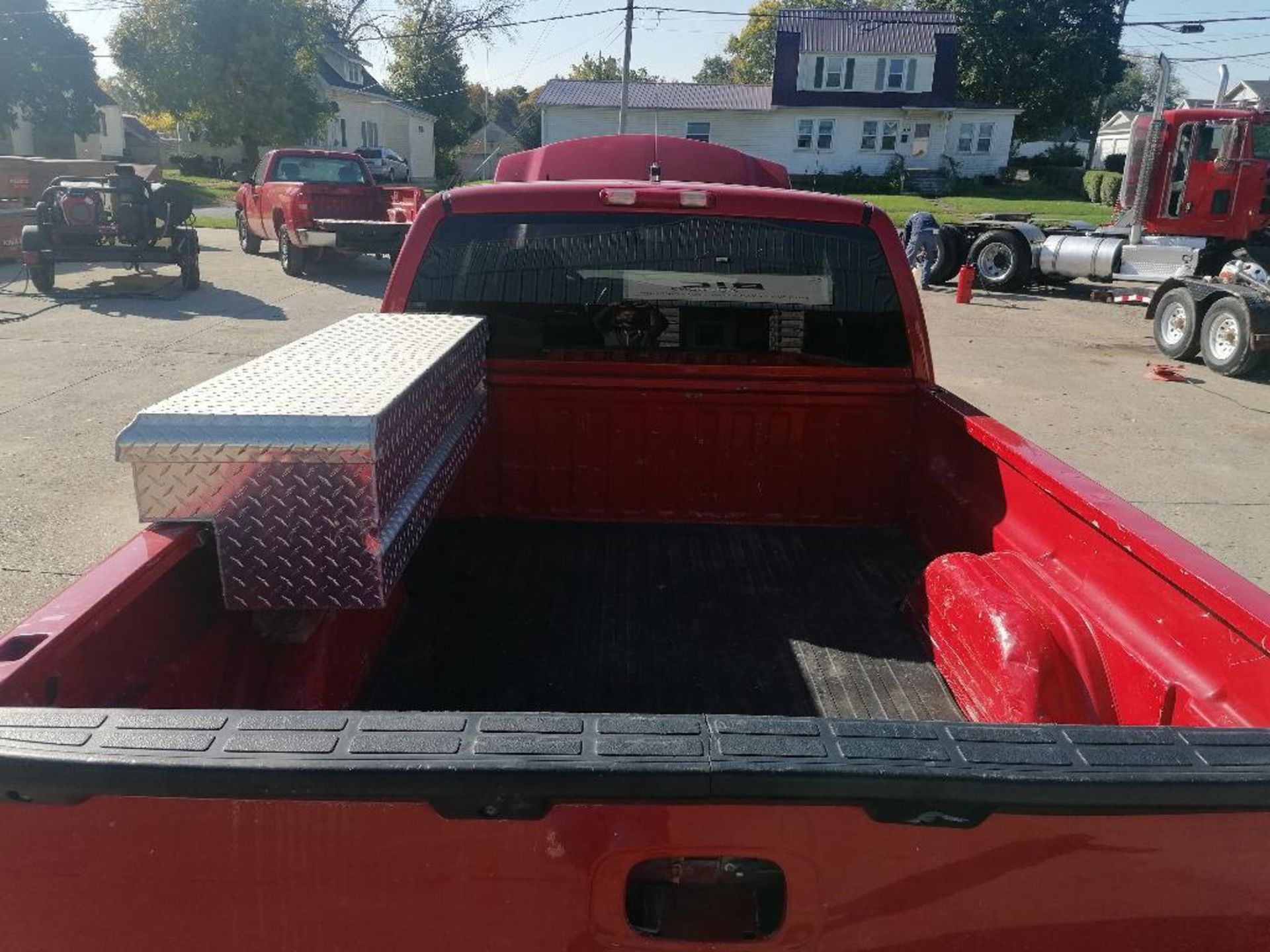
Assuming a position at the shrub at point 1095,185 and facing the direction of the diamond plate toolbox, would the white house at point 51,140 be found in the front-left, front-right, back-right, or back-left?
front-right

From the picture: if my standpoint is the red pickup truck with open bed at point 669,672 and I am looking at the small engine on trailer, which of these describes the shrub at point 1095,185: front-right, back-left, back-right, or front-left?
front-right

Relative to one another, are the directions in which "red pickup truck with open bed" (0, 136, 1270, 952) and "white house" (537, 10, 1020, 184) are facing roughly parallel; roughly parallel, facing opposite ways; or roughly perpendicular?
roughly parallel, facing opposite ways

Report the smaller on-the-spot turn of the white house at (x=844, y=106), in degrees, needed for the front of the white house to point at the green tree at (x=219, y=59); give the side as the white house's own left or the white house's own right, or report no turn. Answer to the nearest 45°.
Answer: approximately 45° to the white house's own right

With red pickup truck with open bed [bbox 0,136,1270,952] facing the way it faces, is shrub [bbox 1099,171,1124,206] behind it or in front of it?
in front

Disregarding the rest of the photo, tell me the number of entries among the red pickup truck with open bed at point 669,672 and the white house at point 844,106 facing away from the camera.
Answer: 1

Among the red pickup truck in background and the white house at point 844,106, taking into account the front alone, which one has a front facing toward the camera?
the white house

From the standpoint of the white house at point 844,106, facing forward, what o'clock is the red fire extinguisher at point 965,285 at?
The red fire extinguisher is roughly at 12 o'clock from the white house.

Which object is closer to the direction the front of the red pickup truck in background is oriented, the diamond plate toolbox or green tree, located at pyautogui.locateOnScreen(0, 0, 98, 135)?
the green tree

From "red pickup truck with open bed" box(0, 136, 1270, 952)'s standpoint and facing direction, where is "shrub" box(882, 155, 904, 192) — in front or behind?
in front

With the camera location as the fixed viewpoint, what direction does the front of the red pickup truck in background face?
facing away from the viewer and to the left of the viewer

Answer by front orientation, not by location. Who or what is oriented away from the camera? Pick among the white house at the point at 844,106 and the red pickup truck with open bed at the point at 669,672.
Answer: the red pickup truck with open bed

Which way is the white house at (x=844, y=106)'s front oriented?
toward the camera

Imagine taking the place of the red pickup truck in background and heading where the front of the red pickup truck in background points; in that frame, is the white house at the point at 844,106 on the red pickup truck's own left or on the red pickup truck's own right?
on the red pickup truck's own right

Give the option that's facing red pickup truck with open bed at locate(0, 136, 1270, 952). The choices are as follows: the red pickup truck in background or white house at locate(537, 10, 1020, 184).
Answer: the white house

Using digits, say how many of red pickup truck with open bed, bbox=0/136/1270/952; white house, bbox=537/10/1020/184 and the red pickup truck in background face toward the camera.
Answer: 1

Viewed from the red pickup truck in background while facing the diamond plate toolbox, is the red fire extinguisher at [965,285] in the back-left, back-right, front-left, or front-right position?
front-left

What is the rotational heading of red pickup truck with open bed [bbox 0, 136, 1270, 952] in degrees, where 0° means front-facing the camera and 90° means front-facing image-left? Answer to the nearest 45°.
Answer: approximately 180°
